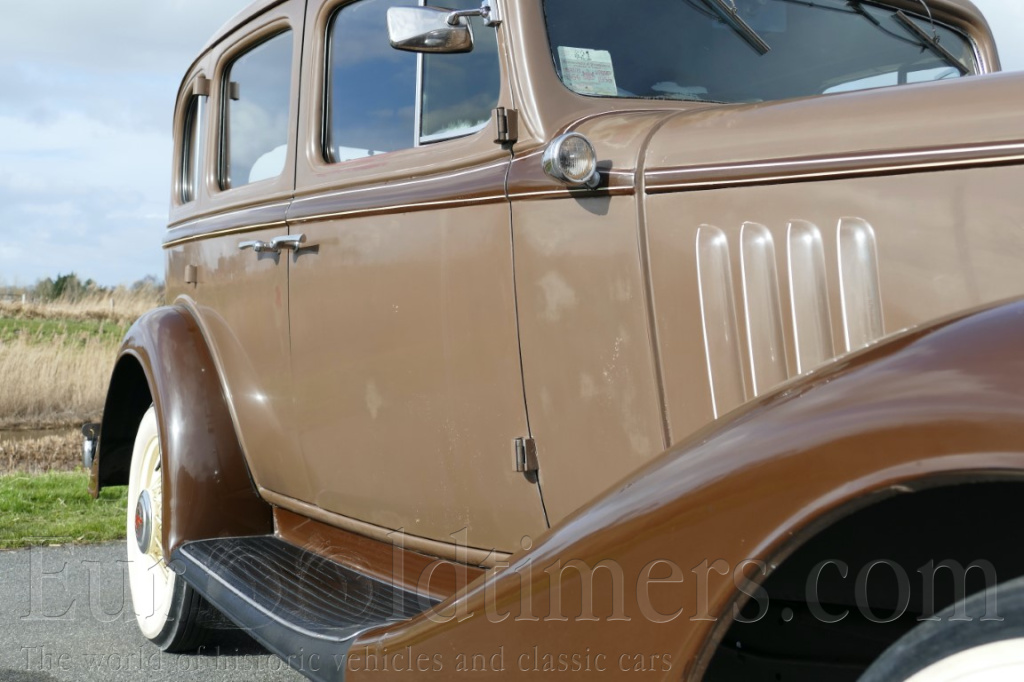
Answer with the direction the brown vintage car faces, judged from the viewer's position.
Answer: facing the viewer and to the right of the viewer
